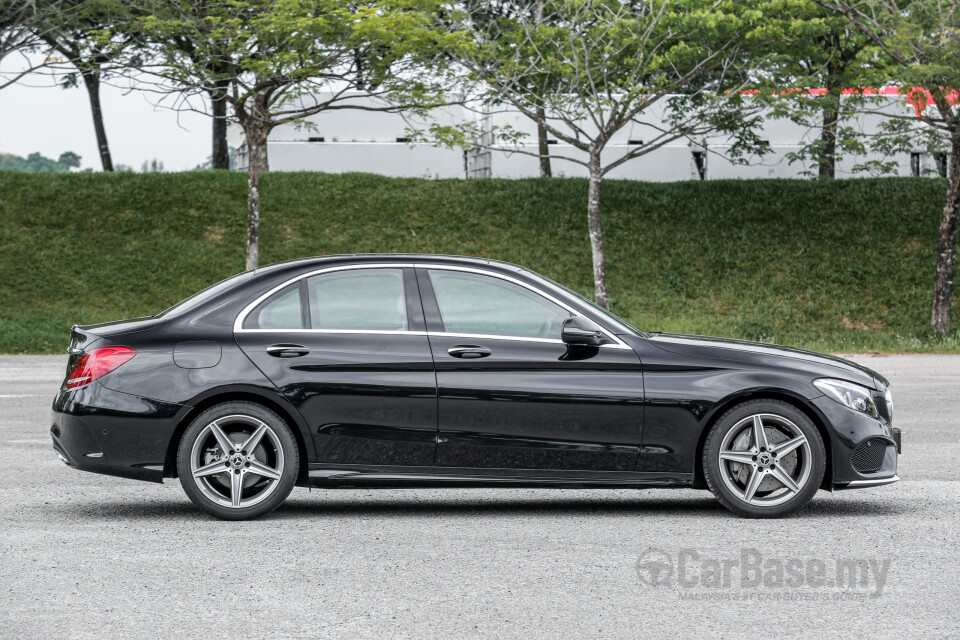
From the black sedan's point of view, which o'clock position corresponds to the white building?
The white building is roughly at 9 o'clock from the black sedan.

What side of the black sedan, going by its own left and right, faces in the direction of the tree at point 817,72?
left

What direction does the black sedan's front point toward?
to the viewer's right

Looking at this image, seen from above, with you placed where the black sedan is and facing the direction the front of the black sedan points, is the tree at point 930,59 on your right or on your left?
on your left

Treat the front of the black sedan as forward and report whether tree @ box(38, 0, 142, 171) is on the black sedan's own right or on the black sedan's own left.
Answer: on the black sedan's own left

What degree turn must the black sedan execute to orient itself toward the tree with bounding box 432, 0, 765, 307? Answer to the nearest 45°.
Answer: approximately 90° to its left
